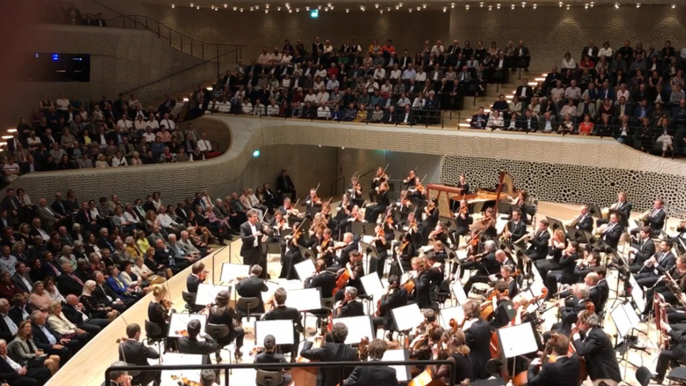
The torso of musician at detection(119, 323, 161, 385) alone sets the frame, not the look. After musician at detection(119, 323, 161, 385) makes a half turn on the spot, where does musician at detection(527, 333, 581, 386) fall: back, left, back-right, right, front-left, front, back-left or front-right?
left

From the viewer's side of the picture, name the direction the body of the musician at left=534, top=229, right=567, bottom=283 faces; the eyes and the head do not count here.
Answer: to the viewer's left

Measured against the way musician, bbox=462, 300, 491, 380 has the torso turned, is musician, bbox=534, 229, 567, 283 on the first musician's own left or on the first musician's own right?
on the first musician's own right

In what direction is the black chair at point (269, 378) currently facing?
away from the camera

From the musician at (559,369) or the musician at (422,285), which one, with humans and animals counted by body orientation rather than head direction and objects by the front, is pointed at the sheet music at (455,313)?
the musician at (559,369)

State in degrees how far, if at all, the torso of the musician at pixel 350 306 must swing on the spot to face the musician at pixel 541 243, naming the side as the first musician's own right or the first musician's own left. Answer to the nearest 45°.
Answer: approximately 90° to the first musician's own right

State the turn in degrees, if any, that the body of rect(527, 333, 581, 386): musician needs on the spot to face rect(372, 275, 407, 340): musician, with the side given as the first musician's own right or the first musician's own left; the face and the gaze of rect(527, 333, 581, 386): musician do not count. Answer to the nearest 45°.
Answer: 0° — they already face them

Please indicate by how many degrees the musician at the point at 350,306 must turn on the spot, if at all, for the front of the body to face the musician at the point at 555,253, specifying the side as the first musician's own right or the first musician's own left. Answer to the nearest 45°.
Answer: approximately 90° to the first musician's own right

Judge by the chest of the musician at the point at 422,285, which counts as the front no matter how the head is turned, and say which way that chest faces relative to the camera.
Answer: to the viewer's left

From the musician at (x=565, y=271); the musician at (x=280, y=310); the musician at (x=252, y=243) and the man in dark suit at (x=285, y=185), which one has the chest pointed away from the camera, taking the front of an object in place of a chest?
the musician at (x=280, y=310)

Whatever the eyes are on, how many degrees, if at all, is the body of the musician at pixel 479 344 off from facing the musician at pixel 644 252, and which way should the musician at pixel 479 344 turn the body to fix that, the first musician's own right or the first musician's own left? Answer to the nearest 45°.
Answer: approximately 90° to the first musician's own right

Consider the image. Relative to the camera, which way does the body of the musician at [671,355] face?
to the viewer's left

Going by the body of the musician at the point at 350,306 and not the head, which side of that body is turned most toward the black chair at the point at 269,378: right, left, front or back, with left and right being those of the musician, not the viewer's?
left

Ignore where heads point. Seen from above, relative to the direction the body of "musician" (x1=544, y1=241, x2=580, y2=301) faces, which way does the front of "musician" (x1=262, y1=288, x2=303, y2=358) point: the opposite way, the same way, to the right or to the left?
to the right

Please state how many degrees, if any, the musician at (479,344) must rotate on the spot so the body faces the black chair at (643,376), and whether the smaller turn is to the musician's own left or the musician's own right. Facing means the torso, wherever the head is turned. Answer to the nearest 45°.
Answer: approximately 180°
